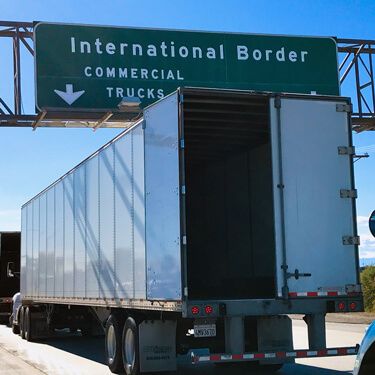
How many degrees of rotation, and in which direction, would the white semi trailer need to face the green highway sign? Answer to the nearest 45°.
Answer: approximately 45° to its right

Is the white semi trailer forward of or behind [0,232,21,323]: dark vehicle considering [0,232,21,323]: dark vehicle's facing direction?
behind

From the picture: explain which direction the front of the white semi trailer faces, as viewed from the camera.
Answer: facing away from the viewer and to the left of the viewer

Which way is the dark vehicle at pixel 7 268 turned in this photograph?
away from the camera
